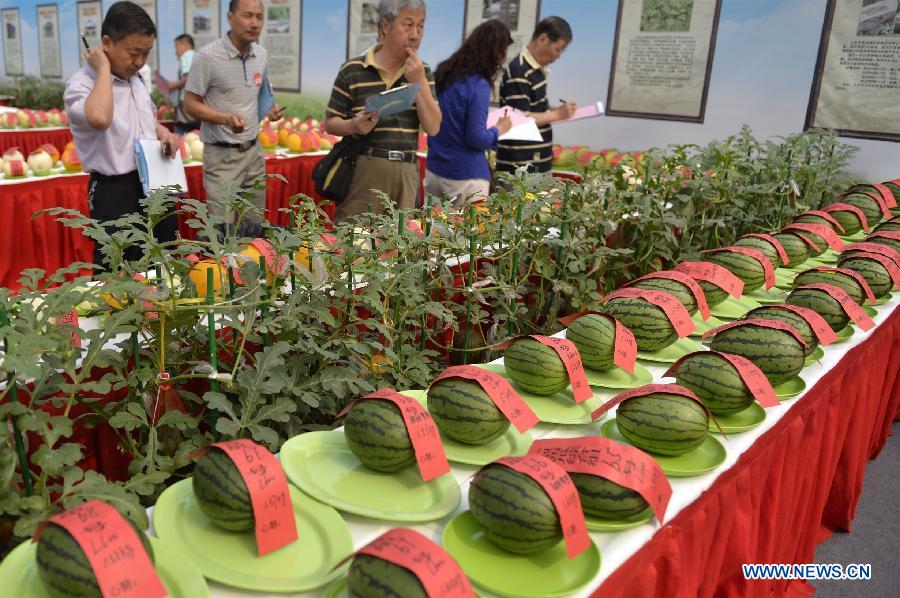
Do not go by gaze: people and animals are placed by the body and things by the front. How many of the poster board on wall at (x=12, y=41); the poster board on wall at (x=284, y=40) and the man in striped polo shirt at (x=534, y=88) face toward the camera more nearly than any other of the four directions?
2

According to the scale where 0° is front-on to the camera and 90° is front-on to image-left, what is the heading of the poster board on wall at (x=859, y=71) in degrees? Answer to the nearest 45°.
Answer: approximately 0°

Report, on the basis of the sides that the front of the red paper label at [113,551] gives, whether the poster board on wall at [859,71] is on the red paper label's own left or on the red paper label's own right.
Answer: on the red paper label's own left

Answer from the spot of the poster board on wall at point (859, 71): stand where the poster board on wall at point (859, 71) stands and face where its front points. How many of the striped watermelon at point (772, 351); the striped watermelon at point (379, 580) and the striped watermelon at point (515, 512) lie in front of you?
3

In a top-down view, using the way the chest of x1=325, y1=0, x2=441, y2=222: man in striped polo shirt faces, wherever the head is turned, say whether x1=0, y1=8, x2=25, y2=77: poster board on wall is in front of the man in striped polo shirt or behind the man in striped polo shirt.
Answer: behind
